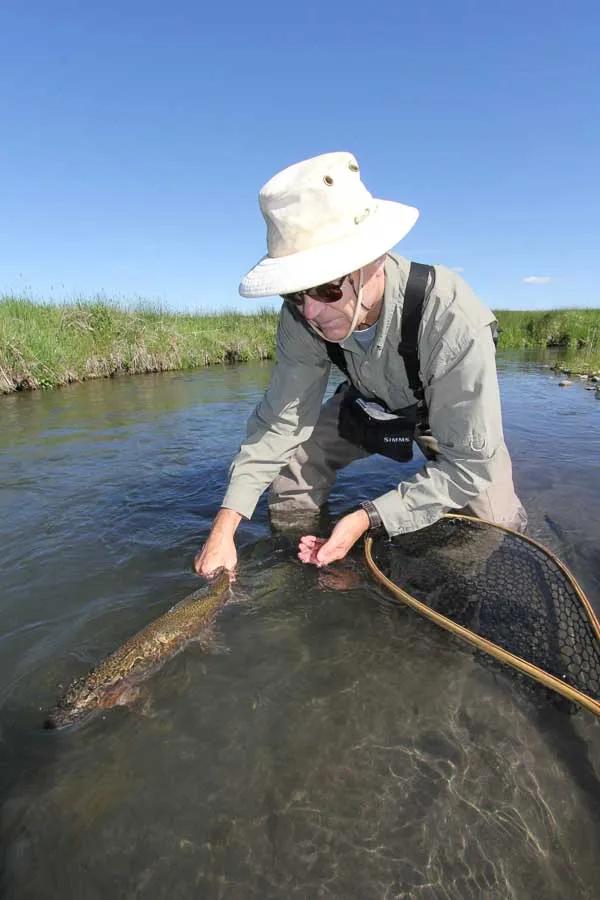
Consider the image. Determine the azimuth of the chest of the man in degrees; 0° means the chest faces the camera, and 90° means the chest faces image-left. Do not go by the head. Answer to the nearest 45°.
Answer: approximately 45°

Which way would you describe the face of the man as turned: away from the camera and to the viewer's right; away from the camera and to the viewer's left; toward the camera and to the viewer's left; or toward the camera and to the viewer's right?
toward the camera and to the viewer's left
